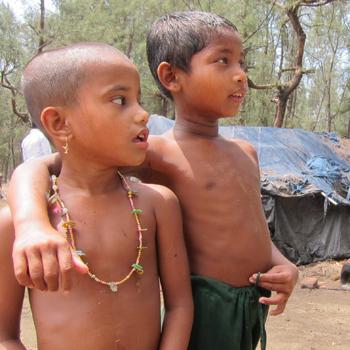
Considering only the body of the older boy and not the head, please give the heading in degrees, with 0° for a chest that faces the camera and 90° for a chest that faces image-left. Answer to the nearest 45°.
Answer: approximately 315°

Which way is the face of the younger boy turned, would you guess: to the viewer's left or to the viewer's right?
to the viewer's right

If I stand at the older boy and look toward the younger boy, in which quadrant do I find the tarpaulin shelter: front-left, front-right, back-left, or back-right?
back-right

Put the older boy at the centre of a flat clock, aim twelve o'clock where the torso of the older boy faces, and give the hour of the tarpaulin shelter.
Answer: The tarpaulin shelter is roughly at 8 o'clock from the older boy.
